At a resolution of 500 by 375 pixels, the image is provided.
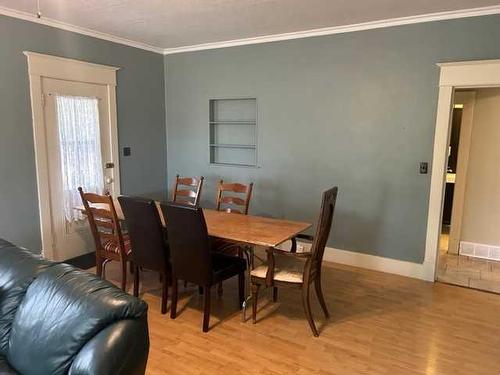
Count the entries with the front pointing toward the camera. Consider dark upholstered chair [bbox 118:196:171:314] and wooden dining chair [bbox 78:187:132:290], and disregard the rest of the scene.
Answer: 0

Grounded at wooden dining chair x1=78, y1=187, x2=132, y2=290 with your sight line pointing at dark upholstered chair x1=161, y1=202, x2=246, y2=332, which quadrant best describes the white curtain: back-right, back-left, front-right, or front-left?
back-left

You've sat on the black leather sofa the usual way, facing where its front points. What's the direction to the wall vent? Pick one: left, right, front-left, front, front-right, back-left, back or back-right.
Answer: back-left

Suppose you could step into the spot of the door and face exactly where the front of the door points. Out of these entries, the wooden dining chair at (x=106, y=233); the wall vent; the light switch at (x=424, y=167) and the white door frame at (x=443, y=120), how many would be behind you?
0

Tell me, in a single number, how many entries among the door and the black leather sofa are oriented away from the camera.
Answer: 0

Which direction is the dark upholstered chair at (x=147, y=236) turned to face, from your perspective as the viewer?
facing away from the viewer and to the right of the viewer

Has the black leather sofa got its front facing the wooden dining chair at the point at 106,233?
no

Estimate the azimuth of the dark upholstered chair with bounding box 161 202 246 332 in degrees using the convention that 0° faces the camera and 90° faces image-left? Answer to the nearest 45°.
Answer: approximately 225°

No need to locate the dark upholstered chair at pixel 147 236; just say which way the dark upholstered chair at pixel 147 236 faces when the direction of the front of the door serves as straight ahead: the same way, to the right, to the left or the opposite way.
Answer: to the left

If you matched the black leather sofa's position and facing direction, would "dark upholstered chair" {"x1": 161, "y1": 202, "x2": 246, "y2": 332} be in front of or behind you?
behind

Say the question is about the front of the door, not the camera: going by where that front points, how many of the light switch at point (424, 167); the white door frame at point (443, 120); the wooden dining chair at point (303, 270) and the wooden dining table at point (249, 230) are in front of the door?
4

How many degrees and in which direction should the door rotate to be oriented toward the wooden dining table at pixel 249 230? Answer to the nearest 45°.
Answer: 0° — it already faces it

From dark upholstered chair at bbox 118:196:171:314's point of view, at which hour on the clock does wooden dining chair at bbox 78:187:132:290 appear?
The wooden dining chair is roughly at 9 o'clock from the dark upholstered chair.

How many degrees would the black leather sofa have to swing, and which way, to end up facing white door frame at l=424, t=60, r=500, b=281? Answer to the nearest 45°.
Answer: approximately 135° to its left

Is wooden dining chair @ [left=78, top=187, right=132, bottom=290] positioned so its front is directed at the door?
no
